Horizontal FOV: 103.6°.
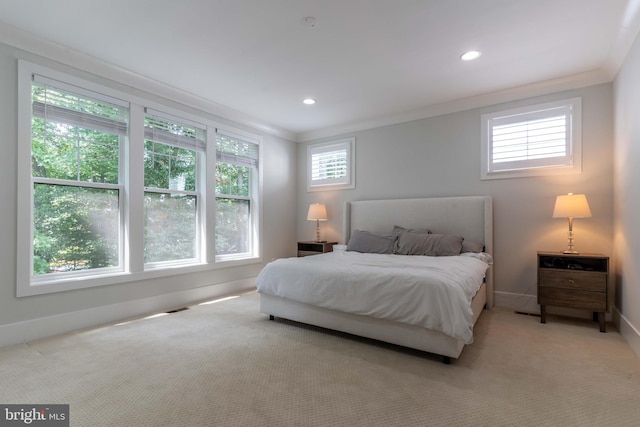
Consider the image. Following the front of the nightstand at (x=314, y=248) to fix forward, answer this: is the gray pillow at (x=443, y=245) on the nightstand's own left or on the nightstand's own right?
on the nightstand's own left

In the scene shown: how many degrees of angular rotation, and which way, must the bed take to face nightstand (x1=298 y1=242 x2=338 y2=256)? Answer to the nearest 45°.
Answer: approximately 90° to its right

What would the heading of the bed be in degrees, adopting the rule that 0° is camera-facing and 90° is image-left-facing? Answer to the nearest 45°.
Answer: approximately 45°

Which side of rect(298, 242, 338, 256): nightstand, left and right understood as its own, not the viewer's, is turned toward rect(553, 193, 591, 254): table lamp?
left

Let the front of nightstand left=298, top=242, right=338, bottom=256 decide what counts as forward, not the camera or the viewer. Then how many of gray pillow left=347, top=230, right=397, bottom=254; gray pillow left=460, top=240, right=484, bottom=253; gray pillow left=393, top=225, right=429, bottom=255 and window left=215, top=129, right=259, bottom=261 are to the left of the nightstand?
3

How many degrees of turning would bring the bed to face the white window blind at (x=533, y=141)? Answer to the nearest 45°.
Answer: approximately 180°

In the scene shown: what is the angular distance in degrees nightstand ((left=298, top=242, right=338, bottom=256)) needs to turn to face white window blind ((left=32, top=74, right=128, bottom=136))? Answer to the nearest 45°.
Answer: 0° — it already faces it

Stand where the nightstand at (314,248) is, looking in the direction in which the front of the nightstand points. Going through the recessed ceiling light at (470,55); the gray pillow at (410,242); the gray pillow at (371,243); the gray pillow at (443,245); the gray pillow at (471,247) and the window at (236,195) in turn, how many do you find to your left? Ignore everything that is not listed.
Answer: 5

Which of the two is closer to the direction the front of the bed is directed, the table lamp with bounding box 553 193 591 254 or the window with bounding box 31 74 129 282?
the window

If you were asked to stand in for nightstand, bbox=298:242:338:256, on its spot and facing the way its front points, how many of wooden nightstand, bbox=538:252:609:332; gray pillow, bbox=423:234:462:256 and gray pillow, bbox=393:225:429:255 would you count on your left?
3

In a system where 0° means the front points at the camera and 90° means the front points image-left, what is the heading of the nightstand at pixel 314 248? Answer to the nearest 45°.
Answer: approximately 45°
